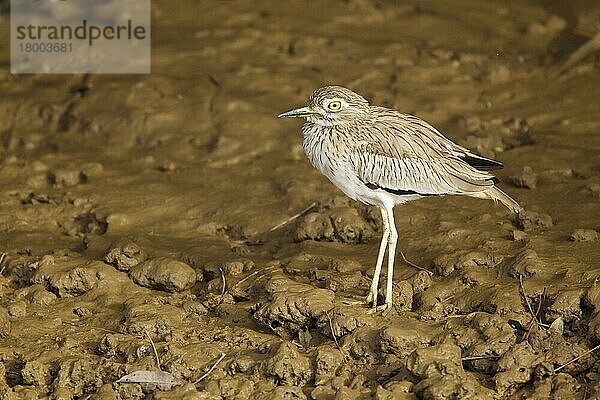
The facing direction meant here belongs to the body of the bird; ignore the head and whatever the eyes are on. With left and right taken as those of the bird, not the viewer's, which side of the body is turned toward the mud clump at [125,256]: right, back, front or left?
front

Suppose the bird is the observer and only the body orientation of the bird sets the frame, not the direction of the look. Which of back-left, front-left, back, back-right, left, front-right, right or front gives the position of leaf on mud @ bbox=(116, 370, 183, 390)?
front-left

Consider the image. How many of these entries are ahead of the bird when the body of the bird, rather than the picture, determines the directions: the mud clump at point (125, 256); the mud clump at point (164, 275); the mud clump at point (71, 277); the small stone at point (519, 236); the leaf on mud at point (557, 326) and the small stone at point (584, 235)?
3

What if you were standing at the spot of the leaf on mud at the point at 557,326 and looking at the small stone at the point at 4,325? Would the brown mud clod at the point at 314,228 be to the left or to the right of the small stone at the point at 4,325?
right

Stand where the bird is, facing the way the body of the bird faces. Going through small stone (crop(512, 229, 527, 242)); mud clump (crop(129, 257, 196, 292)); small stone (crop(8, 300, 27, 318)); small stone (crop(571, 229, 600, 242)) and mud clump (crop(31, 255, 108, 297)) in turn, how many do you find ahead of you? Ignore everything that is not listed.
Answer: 3

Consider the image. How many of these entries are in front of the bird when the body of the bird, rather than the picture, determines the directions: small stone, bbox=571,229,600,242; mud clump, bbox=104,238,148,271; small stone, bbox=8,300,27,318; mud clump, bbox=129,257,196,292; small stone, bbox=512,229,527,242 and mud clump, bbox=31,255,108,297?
4

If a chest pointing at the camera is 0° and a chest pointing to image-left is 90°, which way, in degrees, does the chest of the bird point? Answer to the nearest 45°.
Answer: approximately 90°

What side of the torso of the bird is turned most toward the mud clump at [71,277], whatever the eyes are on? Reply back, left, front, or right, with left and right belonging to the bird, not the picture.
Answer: front

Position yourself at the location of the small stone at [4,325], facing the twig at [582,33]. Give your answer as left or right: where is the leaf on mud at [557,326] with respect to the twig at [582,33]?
right

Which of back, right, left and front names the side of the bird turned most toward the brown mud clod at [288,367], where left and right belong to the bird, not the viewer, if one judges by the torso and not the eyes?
left

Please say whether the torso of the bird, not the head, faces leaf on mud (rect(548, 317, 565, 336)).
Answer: no

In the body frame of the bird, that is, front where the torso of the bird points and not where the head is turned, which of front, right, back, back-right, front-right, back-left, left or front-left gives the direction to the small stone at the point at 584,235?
back

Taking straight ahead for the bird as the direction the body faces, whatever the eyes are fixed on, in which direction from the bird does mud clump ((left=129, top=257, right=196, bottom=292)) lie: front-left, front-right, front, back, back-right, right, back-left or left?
front

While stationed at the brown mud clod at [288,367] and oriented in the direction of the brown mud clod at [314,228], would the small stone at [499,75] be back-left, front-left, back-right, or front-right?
front-right

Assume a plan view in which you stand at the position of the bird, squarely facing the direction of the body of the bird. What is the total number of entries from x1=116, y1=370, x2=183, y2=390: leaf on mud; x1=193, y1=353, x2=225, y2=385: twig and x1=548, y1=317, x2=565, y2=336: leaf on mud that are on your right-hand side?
0

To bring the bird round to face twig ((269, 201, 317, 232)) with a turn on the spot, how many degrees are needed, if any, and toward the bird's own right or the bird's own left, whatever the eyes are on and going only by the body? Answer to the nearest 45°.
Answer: approximately 45° to the bird's own right

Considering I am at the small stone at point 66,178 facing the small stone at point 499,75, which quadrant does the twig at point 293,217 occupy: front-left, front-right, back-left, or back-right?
front-right

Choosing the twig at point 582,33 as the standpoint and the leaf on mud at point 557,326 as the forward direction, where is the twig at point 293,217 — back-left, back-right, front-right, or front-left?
front-right
